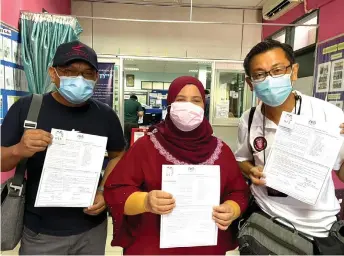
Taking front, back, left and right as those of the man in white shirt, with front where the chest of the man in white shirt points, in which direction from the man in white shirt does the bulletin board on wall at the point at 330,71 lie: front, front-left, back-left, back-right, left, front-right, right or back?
back

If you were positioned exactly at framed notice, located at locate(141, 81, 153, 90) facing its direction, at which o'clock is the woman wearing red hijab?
The woman wearing red hijab is roughly at 12 o'clock from the framed notice.

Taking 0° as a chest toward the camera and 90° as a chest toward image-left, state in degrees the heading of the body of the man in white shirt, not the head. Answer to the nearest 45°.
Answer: approximately 0°

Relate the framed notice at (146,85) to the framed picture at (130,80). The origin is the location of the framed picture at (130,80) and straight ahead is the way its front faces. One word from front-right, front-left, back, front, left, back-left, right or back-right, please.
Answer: left

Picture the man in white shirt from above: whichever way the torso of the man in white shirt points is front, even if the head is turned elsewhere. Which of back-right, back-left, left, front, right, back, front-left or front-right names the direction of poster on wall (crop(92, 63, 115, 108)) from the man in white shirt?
back-right

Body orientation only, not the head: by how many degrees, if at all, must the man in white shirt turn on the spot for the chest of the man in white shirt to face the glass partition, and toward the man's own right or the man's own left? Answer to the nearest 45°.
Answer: approximately 180°

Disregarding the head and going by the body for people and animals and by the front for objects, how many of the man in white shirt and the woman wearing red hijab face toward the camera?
2

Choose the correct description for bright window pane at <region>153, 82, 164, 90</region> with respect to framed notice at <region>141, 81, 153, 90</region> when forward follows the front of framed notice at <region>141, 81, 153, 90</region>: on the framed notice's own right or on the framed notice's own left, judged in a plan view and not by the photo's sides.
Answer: on the framed notice's own left

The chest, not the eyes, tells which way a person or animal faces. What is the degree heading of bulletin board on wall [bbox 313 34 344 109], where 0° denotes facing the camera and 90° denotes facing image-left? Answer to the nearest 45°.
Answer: approximately 45°
